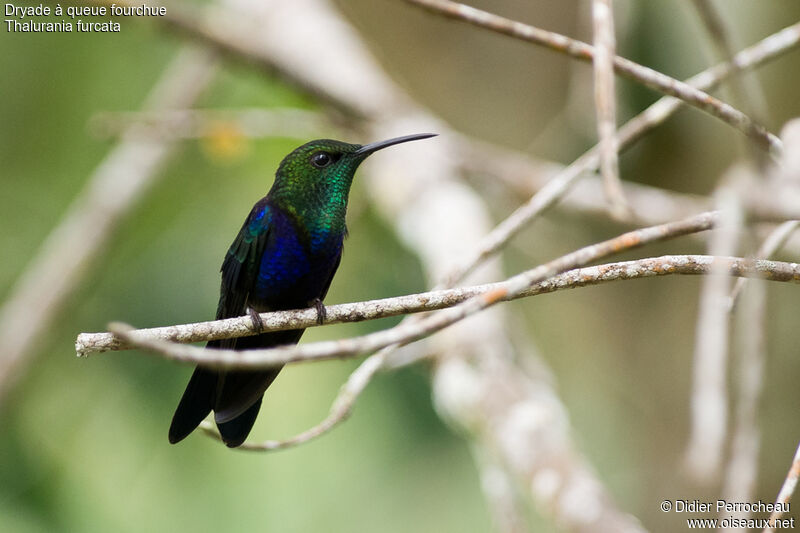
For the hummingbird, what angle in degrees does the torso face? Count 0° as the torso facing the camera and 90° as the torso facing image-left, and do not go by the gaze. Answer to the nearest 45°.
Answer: approximately 315°

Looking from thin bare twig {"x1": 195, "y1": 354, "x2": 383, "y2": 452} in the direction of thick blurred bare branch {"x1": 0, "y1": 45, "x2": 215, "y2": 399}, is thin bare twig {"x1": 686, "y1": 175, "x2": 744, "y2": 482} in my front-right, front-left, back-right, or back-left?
back-right
